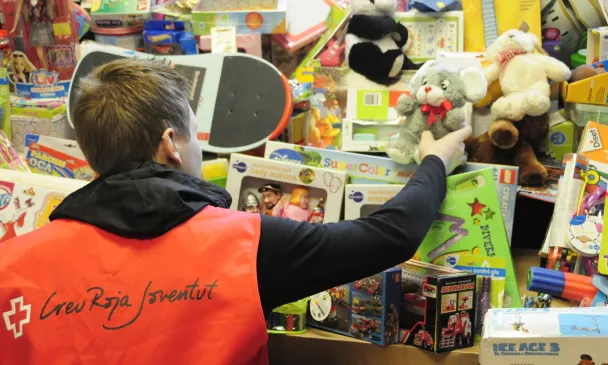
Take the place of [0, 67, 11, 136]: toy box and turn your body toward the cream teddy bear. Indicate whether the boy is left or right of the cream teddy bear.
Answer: right

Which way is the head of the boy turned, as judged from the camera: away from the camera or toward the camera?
away from the camera

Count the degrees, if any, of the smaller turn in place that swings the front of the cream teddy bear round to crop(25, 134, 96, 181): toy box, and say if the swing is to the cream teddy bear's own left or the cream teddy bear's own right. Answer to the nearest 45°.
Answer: approximately 90° to the cream teddy bear's own right

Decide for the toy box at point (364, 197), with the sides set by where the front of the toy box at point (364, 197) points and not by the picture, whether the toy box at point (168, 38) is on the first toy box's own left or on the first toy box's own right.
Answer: on the first toy box's own right

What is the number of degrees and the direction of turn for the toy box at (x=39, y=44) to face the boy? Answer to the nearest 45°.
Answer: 0° — it already faces them

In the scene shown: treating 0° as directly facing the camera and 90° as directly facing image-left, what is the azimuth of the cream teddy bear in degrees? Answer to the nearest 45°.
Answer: approximately 0°
